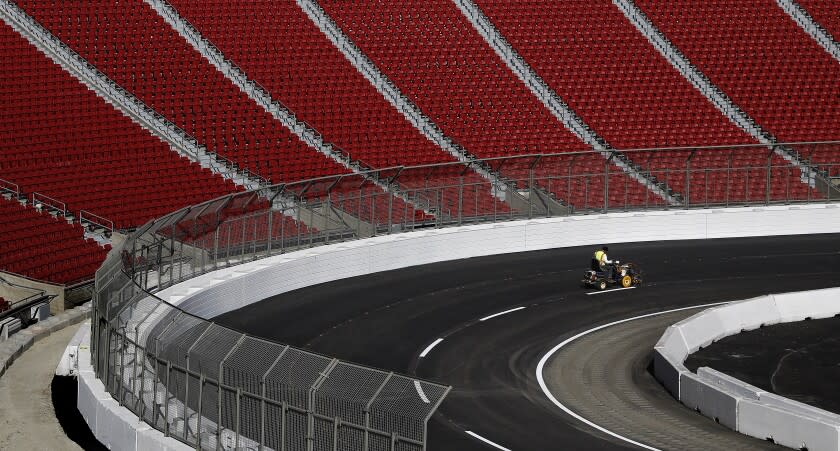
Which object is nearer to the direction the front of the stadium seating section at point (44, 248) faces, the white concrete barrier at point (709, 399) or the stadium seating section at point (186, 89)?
the white concrete barrier

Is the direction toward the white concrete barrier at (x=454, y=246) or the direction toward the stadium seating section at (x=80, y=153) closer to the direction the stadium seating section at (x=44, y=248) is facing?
the white concrete barrier

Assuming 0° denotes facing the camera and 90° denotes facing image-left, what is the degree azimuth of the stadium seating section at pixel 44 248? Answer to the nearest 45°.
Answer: approximately 315°

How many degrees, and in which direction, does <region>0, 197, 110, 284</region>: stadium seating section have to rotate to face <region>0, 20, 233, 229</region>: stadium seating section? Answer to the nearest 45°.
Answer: approximately 135° to its left

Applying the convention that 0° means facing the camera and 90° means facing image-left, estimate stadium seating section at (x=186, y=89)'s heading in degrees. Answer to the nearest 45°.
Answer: approximately 315°

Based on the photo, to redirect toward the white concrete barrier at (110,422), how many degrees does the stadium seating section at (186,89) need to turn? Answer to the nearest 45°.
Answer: approximately 45° to its right
